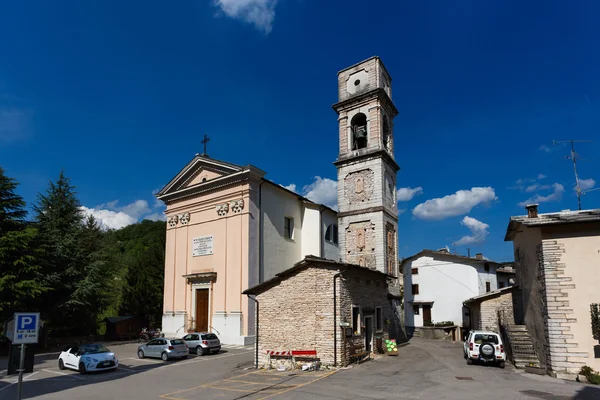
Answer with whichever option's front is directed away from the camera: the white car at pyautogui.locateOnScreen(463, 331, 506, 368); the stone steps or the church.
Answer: the white car

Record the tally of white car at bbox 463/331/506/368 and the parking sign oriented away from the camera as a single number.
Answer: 1

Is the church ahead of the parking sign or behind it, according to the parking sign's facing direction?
behind

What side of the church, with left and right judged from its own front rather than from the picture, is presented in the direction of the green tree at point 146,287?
right

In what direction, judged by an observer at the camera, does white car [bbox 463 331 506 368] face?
facing away from the viewer

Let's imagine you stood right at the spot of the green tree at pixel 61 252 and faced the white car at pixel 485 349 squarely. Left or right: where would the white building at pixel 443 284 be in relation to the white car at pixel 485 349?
left
